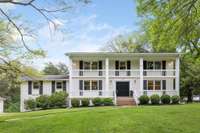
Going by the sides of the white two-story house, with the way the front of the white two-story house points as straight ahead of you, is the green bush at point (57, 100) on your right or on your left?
on your right

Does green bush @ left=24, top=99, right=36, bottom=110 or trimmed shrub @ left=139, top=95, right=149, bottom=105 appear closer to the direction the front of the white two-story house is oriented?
the trimmed shrub

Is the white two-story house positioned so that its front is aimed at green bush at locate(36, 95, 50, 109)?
no

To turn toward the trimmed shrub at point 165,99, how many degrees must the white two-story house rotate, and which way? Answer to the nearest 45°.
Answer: approximately 45° to its left

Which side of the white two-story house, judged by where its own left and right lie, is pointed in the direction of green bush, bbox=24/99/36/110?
right

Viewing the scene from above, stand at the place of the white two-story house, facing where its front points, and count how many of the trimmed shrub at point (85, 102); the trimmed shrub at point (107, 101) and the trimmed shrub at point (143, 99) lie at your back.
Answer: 0

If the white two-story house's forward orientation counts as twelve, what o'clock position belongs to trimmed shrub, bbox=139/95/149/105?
The trimmed shrub is roughly at 11 o'clock from the white two-story house.

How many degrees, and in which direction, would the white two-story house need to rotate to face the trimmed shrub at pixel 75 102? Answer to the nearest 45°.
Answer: approximately 45° to its right

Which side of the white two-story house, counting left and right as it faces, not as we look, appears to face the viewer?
front

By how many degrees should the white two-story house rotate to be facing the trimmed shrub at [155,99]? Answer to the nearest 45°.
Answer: approximately 45° to its left

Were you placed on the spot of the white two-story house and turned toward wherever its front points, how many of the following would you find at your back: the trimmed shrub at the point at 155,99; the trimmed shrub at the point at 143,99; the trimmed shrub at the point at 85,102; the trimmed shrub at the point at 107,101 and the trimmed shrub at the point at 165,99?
0

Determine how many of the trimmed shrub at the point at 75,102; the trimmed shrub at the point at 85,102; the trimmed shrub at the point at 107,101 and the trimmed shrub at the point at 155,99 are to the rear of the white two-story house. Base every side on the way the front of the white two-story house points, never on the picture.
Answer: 0

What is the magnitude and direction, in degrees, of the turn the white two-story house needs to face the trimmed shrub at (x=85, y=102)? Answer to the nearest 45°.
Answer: approximately 45° to its right
